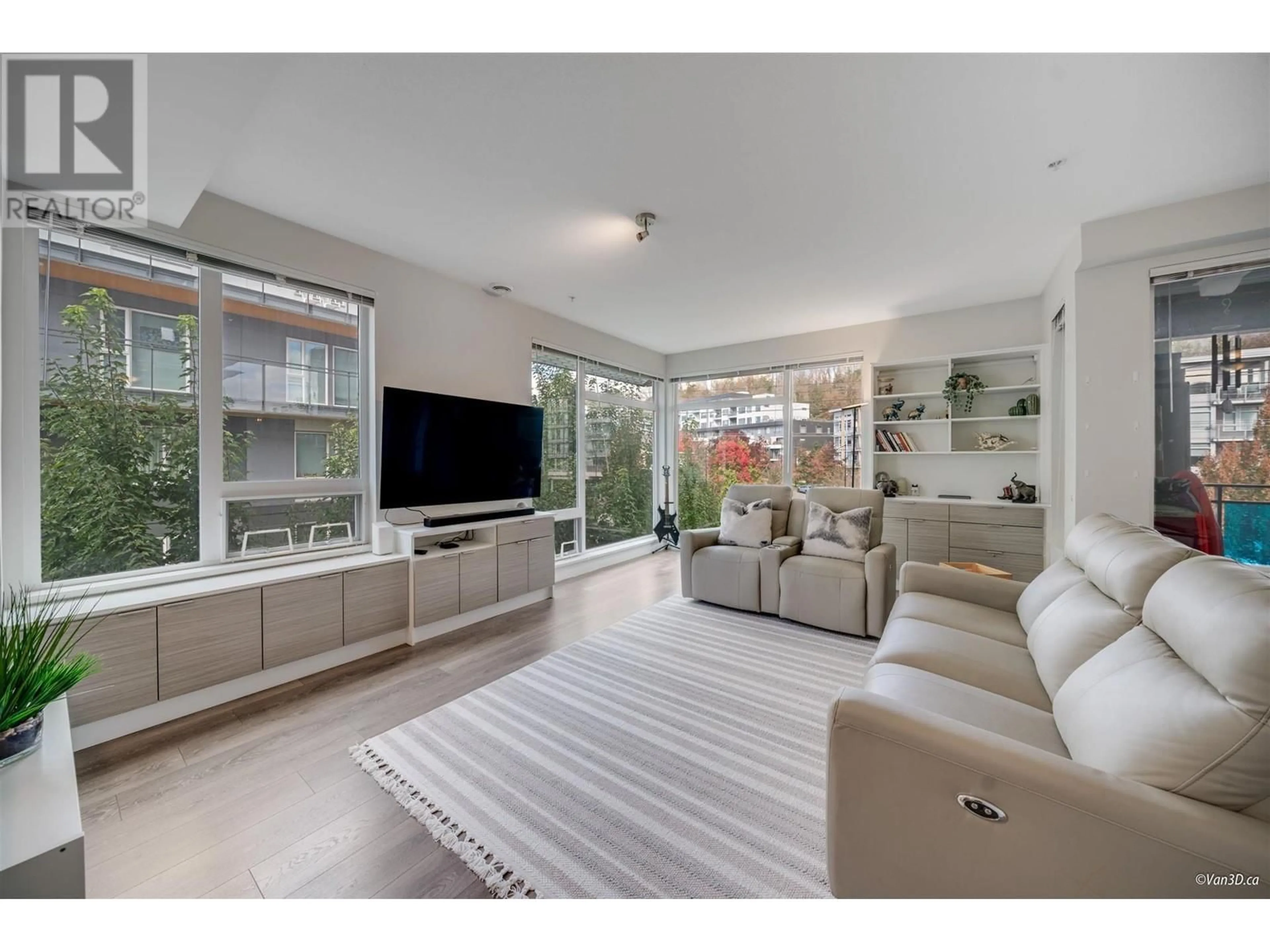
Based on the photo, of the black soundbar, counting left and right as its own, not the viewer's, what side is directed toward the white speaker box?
right

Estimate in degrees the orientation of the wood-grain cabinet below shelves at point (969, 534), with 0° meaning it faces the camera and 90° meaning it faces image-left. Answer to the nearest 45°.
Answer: approximately 0°

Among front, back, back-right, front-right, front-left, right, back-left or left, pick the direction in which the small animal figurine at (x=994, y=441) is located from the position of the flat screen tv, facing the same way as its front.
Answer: front-left

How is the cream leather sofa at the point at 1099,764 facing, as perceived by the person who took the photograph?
facing to the left of the viewer

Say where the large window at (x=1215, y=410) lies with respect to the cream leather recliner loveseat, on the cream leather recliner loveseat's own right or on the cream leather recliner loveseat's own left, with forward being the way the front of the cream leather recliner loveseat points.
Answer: on the cream leather recliner loveseat's own left

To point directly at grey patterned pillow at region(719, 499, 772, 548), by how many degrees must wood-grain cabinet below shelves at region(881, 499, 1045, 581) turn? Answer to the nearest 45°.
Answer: approximately 45° to its right

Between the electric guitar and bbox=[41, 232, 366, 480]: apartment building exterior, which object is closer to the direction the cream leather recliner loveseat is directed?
the apartment building exterior

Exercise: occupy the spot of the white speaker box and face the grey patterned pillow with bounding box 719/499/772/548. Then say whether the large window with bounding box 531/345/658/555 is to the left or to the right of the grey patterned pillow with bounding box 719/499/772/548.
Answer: left

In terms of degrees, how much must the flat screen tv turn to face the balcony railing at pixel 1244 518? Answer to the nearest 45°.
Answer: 0° — it already faces it

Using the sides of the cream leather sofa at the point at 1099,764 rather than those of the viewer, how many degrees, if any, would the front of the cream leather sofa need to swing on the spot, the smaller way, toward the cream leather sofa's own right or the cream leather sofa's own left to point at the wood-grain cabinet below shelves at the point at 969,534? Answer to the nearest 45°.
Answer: approximately 90° to the cream leather sofa's own right
